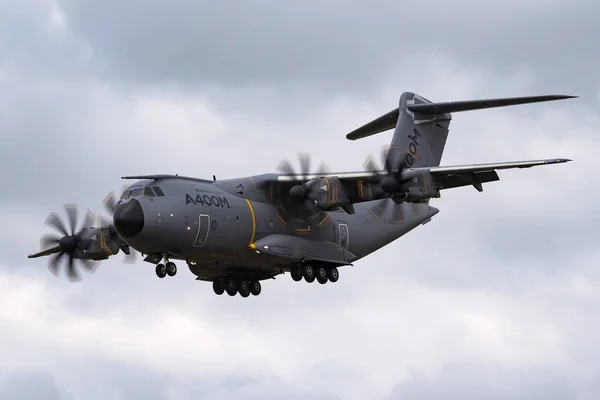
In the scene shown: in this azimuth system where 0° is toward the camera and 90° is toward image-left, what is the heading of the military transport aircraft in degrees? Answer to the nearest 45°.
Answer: approximately 45°
